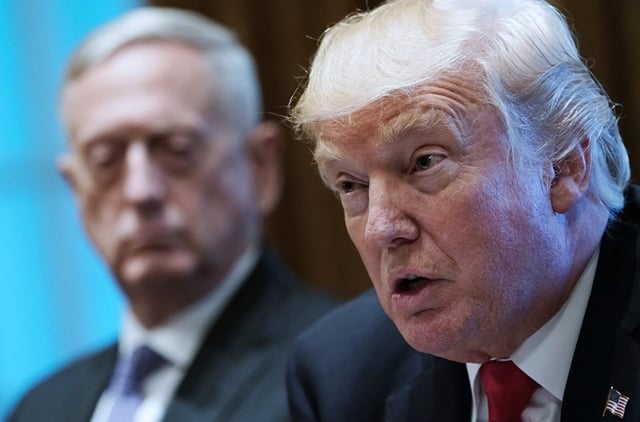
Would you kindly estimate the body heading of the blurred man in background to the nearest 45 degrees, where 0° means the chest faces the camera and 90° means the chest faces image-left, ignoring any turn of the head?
approximately 45°
